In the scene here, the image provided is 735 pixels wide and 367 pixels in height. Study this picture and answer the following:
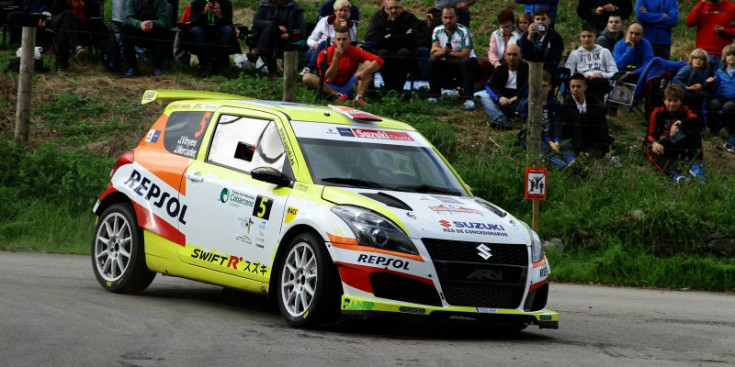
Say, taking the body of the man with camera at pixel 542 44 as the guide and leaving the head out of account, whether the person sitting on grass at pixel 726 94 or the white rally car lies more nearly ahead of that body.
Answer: the white rally car

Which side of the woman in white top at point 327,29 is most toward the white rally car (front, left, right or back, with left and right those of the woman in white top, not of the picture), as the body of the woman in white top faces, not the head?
front

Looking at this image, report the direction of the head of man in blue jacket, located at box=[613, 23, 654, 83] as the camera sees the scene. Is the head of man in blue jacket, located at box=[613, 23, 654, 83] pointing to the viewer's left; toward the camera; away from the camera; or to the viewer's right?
toward the camera

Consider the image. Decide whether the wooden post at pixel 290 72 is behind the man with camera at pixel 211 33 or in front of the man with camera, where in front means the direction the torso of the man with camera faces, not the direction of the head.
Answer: in front

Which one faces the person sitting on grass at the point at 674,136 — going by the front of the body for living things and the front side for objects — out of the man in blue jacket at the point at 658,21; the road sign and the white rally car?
the man in blue jacket

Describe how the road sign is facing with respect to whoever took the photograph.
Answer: facing the viewer

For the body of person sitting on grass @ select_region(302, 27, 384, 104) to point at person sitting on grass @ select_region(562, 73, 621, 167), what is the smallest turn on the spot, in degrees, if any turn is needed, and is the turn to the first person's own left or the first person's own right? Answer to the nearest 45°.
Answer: approximately 90° to the first person's own left

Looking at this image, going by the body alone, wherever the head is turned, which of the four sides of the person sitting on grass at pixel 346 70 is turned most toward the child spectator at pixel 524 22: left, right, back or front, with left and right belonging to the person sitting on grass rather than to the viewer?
left

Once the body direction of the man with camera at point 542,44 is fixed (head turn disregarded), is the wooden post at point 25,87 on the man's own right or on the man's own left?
on the man's own right

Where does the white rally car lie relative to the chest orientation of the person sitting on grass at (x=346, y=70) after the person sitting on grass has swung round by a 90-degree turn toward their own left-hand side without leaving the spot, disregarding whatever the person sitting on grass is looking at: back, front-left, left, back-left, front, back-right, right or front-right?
right

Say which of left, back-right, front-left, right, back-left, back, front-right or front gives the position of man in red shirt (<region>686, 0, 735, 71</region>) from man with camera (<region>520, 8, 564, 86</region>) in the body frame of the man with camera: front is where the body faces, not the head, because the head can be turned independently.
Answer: back-left

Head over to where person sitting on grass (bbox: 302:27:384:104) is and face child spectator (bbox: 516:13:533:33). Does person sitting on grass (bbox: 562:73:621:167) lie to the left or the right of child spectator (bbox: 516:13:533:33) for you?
right

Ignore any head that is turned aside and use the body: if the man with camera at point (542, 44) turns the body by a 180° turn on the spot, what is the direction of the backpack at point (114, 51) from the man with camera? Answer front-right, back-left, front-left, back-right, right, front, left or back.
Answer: left

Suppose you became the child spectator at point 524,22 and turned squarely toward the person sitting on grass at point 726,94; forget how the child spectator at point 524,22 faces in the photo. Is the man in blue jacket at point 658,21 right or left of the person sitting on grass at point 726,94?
left

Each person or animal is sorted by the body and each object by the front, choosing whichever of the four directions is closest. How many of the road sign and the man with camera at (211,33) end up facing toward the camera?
2

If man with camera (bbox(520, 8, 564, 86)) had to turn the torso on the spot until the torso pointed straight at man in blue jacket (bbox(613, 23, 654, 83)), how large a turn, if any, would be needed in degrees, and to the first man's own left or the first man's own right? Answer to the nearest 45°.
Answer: approximately 135° to the first man's own left

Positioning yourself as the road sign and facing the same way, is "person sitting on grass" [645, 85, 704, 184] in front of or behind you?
behind

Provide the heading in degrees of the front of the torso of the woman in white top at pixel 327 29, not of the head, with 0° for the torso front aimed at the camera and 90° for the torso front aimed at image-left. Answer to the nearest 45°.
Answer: approximately 0°

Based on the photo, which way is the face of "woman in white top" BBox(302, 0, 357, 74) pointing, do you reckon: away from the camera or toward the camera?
toward the camera
